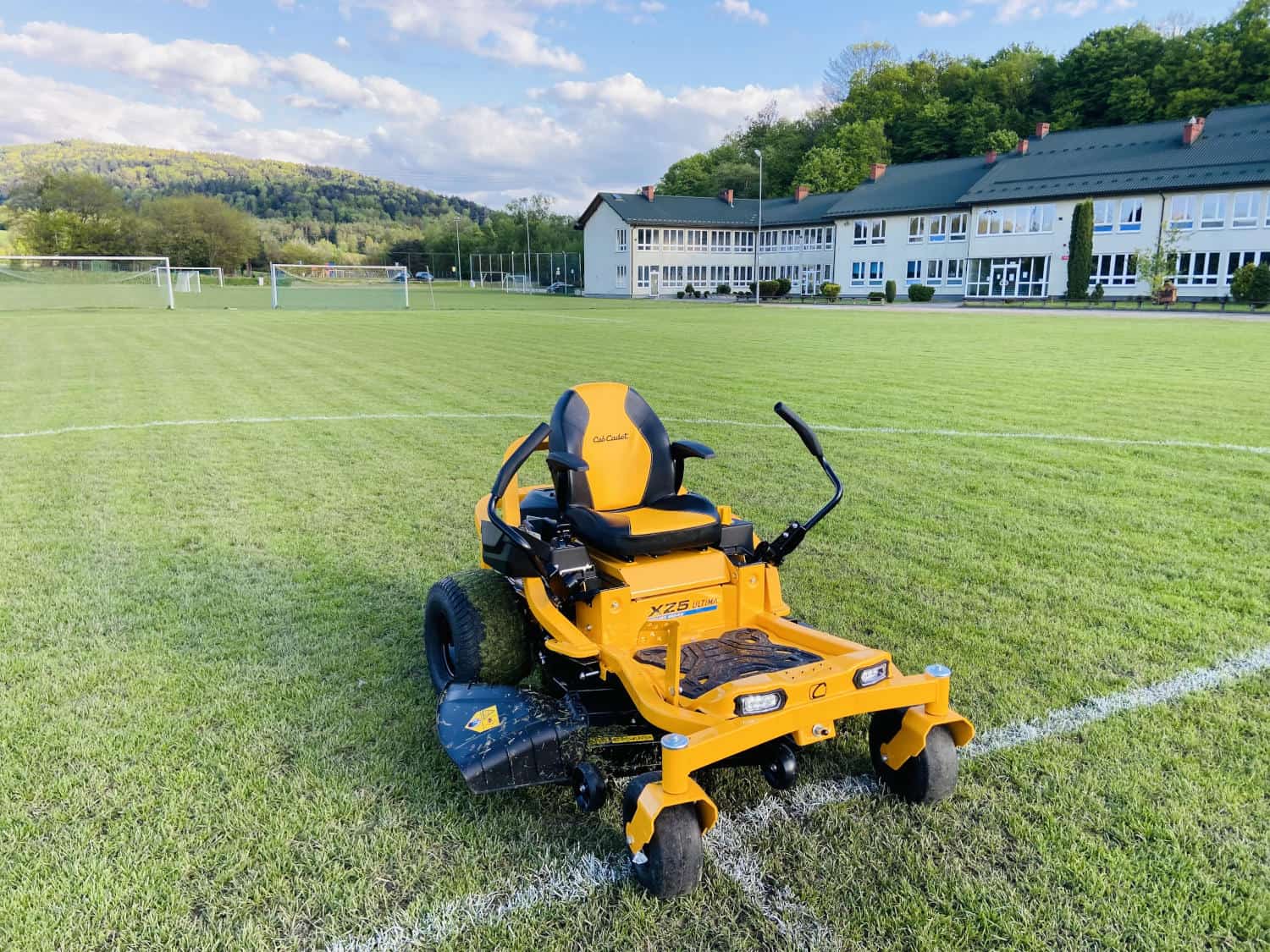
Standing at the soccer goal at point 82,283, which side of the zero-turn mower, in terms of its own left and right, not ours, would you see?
back

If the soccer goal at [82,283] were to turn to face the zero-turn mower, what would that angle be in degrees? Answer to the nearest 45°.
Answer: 0° — it already faces it

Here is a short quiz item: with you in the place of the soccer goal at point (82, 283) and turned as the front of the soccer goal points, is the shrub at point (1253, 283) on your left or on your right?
on your left

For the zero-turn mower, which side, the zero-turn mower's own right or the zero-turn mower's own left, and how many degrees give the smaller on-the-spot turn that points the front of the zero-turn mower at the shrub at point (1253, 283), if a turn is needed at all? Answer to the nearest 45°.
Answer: approximately 90° to the zero-turn mower's own left

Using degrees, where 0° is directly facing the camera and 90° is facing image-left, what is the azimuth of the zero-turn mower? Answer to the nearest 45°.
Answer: approximately 315°

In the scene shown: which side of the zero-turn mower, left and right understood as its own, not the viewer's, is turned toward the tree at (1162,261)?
left
